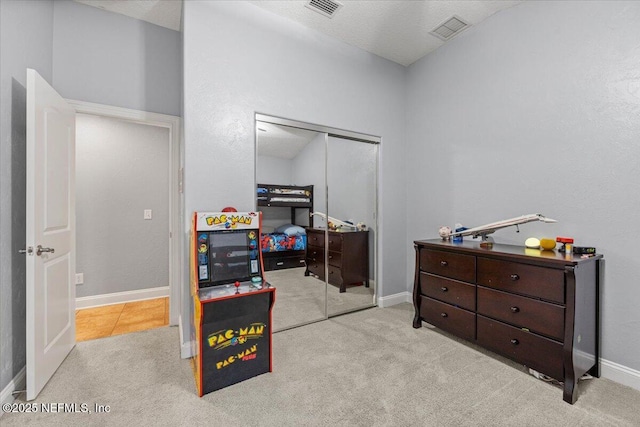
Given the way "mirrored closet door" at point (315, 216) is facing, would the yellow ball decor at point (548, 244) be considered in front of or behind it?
in front

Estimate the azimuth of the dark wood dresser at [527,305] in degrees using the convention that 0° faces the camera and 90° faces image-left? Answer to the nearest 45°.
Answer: approximately 45°

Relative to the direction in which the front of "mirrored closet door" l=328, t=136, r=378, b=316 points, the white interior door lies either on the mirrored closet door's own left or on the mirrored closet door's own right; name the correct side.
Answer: on the mirrored closet door's own right

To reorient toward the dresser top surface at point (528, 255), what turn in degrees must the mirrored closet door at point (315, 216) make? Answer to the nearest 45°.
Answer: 0° — it already faces it

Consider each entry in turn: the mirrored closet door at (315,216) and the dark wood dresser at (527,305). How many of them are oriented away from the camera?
0

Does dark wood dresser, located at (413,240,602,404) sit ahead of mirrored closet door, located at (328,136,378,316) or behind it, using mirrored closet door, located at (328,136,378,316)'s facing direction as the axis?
ahead

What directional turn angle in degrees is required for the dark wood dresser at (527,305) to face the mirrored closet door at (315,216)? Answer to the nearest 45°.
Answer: approximately 45° to its right

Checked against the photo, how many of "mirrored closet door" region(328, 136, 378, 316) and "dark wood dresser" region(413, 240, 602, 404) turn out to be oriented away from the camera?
0

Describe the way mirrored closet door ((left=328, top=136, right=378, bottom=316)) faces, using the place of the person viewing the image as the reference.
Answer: facing the viewer and to the right of the viewer
